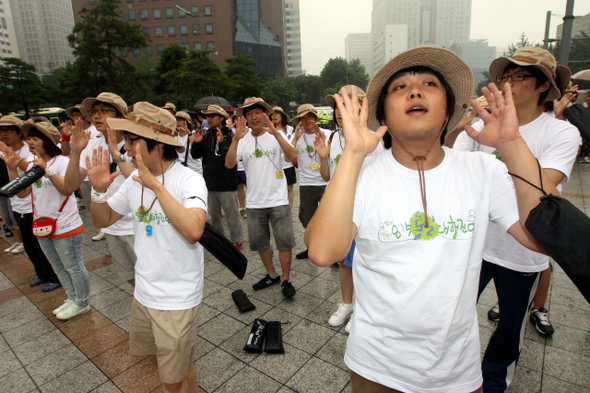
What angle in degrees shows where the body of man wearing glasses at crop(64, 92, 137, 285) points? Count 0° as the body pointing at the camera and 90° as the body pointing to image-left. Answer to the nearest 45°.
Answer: approximately 45°

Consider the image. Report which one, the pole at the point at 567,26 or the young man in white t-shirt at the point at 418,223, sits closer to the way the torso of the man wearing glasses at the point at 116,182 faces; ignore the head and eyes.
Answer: the young man in white t-shirt

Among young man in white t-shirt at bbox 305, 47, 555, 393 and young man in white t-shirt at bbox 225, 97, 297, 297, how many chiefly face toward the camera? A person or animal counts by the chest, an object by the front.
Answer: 2

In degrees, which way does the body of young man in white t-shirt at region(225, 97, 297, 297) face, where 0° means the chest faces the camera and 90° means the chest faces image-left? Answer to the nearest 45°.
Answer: approximately 0°

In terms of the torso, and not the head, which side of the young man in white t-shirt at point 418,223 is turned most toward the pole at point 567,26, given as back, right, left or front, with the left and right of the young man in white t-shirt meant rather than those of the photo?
back

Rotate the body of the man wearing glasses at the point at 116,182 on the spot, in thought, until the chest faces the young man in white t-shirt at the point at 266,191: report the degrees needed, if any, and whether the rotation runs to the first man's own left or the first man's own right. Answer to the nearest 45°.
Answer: approximately 135° to the first man's own left

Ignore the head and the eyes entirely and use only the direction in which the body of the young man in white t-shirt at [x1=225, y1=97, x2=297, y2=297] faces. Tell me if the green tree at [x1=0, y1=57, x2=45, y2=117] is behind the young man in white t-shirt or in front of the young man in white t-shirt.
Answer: behind

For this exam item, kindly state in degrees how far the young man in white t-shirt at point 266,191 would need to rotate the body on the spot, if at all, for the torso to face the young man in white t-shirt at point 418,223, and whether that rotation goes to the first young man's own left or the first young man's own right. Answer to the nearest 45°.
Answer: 0° — they already face them
